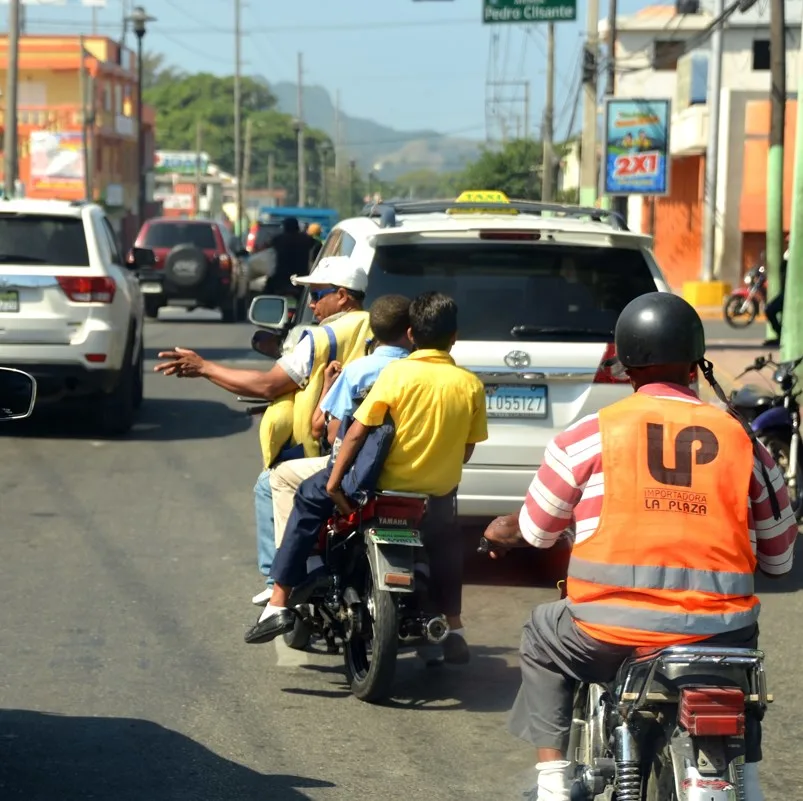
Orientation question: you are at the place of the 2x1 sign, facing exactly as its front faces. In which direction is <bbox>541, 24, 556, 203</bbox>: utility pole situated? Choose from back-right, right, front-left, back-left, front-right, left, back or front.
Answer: back

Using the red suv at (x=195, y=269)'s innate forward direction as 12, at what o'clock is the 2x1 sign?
The 2x1 sign is roughly at 3 o'clock from the red suv.

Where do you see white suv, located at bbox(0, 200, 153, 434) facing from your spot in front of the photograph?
facing away from the viewer

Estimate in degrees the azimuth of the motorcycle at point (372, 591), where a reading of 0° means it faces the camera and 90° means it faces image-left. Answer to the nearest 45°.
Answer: approximately 135°

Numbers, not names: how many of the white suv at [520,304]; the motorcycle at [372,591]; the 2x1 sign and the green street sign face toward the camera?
2

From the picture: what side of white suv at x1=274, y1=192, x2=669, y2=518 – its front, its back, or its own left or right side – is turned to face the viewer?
back

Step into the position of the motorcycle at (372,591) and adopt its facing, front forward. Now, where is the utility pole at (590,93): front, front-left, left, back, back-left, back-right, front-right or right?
front-right
